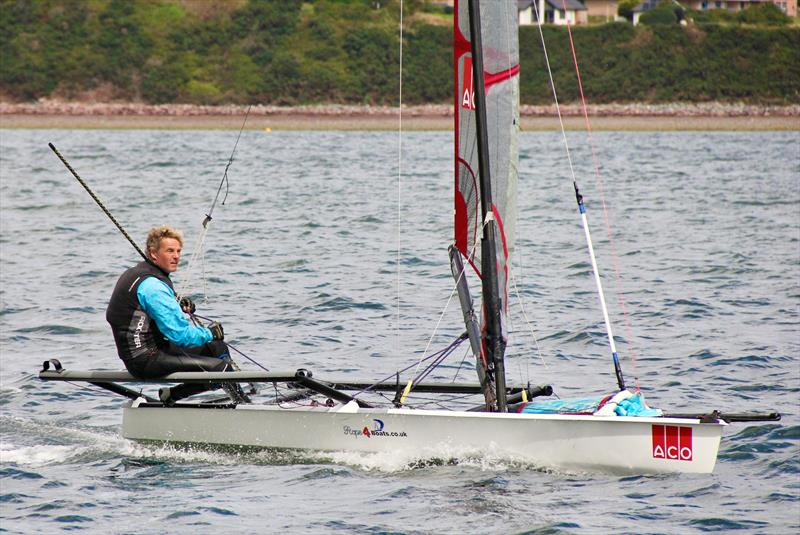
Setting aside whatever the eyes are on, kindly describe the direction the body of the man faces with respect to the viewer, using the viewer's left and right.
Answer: facing to the right of the viewer

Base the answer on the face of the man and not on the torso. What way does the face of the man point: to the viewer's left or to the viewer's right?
to the viewer's right
